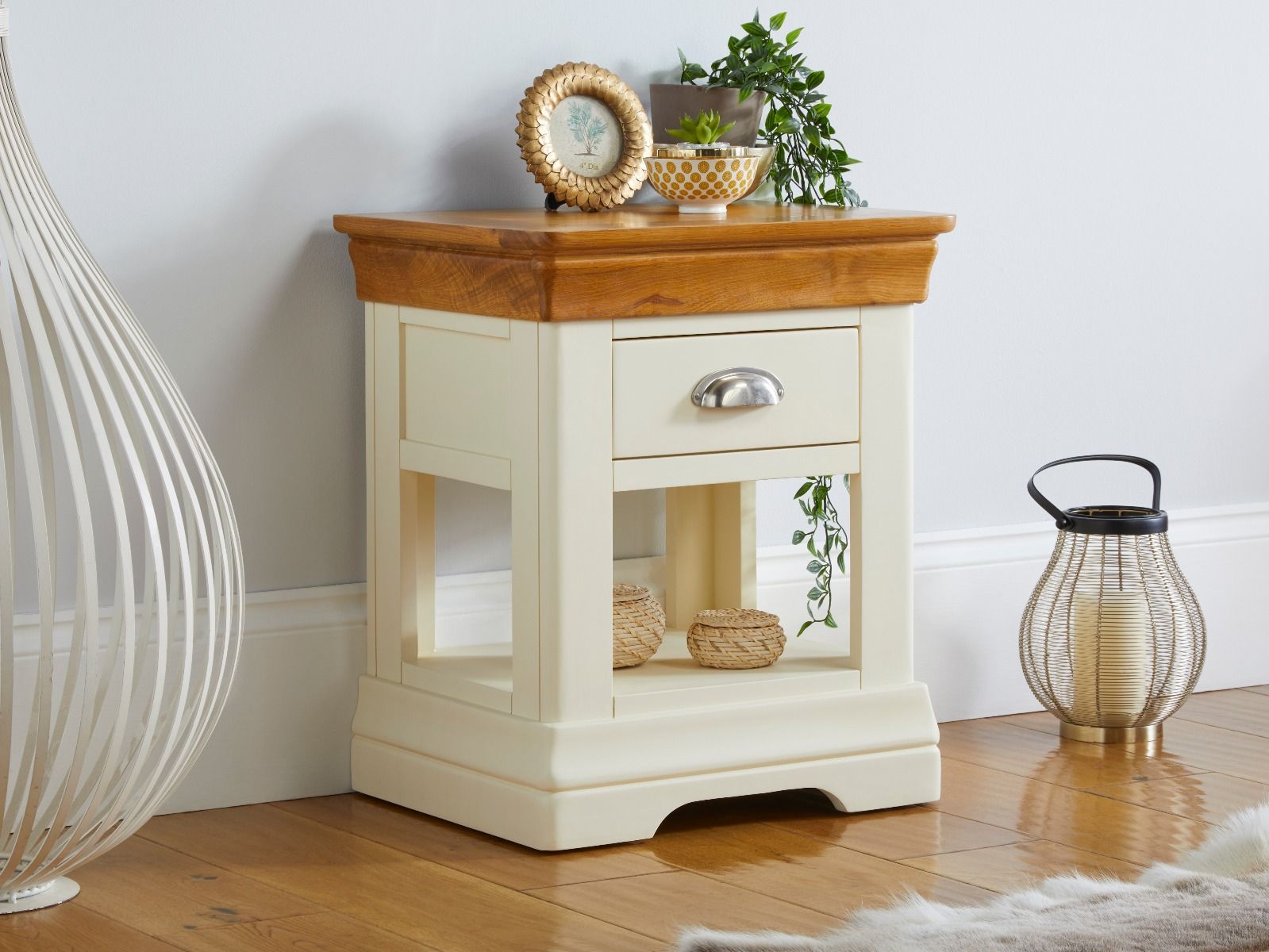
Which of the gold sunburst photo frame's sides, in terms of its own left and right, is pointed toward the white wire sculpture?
right

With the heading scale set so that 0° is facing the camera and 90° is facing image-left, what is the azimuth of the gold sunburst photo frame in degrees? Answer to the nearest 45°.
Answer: approximately 315°

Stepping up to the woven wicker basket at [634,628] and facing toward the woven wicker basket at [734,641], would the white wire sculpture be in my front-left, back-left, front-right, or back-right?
back-right

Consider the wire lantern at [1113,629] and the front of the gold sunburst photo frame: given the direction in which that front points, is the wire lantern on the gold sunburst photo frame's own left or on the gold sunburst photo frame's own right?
on the gold sunburst photo frame's own left
